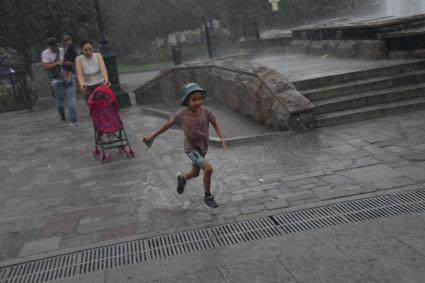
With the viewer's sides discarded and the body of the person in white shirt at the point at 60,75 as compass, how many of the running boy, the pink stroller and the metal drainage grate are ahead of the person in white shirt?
3

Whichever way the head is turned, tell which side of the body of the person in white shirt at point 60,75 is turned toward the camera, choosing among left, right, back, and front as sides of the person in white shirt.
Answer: front

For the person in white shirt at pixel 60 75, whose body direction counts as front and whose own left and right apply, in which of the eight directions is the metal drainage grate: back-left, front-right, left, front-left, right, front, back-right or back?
front

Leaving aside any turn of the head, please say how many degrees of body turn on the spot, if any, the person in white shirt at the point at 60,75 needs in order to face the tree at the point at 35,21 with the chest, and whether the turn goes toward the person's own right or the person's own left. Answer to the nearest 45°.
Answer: approximately 180°

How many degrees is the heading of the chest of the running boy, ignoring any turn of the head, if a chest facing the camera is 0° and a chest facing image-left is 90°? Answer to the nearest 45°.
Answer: approximately 315°

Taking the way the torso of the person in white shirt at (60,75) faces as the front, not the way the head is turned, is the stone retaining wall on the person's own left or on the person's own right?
on the person's own left

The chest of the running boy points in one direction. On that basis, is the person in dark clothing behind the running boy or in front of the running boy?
behind

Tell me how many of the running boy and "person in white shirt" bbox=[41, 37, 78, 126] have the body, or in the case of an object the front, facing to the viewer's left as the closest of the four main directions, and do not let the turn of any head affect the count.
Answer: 0

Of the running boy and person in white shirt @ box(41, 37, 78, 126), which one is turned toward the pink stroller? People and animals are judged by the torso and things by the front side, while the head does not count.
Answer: the person in white shirt

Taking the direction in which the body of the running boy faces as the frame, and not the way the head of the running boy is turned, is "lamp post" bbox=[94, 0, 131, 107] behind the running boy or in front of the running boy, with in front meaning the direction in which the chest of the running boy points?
behind

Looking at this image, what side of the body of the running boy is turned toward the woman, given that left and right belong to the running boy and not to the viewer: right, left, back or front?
back

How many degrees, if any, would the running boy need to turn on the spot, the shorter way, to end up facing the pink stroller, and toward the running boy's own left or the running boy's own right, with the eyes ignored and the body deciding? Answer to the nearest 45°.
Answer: approximately 180°
